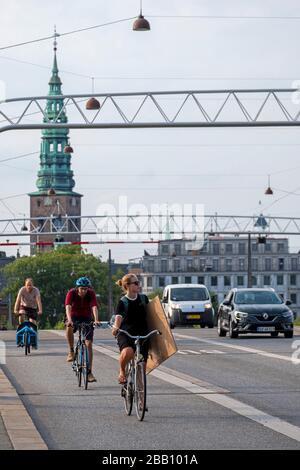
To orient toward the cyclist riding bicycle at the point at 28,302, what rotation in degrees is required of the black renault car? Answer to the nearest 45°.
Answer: approximately 45° to its right

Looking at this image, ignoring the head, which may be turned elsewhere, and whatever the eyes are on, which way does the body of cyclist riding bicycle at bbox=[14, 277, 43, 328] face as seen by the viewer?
toward the camera

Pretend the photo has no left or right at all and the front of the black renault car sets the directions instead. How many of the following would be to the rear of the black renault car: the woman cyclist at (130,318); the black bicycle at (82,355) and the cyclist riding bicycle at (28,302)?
0

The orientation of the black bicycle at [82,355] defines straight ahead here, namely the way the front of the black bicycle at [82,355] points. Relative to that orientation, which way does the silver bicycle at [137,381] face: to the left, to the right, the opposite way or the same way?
the same way

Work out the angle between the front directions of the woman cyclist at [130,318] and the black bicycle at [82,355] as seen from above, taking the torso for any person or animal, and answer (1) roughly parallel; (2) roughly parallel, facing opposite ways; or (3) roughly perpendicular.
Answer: roughly parallel

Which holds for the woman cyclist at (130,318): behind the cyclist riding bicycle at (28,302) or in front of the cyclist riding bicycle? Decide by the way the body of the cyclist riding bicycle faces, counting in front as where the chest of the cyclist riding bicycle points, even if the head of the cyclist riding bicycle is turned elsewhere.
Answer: in front

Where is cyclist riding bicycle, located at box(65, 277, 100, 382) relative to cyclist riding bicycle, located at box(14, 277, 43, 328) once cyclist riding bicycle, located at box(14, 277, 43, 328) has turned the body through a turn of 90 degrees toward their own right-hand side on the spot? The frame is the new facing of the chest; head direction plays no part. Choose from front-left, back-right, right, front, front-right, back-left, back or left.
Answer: left

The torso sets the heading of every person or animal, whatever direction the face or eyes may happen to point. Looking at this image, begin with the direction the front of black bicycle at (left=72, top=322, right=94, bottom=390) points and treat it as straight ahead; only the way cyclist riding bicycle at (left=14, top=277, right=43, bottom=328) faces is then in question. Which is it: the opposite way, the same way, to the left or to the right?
the same way

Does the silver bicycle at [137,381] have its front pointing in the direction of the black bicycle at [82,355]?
no

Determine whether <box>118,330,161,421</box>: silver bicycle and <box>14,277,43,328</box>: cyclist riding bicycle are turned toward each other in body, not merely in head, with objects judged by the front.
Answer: no

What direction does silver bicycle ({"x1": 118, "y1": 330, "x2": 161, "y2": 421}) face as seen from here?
toward the camera

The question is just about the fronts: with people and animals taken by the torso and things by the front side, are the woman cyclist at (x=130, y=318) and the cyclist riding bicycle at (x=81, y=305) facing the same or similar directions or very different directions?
same or similar directions

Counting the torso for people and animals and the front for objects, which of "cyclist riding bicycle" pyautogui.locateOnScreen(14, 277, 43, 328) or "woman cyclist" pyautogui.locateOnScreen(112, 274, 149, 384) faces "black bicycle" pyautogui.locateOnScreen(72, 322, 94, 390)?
the cyclist riding bicycle

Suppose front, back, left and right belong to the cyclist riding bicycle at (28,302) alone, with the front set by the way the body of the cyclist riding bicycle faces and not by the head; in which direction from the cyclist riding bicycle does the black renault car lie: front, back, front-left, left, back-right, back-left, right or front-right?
back-left

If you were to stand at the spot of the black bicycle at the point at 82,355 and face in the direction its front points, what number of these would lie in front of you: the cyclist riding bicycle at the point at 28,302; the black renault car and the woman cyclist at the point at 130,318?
1

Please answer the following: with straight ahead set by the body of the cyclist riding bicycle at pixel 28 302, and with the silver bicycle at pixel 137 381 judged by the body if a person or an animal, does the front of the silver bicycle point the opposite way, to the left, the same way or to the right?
the same way

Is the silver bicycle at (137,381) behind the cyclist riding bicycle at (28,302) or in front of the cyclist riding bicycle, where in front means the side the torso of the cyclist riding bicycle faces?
in front

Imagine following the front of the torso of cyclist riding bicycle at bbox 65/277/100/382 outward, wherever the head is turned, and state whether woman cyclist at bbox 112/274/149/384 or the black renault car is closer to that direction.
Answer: the woman cyclist
